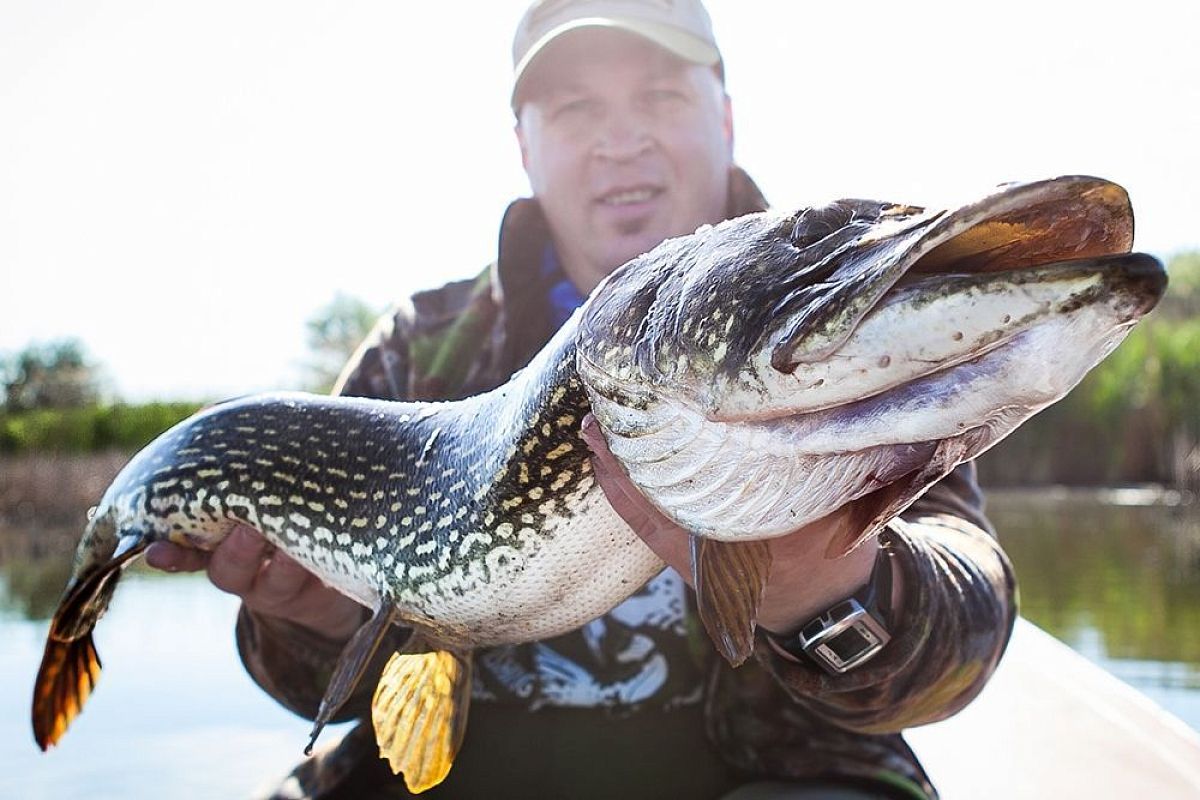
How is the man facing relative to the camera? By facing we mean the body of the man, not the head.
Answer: toward the camera

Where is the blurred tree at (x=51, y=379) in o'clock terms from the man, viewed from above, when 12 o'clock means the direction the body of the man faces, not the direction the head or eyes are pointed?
The blurred tree is roughly at 5 o'clock from the man.

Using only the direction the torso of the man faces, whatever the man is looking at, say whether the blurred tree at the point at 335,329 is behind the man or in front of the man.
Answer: behind

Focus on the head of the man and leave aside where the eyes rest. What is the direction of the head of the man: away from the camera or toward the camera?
toward the camera
